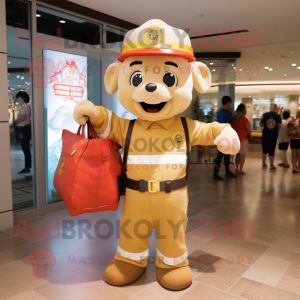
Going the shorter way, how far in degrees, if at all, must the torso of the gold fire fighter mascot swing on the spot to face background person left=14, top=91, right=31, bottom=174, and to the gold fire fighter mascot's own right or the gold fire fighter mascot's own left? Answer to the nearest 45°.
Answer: approximately 135° to the gold fire fighter mascot's own right

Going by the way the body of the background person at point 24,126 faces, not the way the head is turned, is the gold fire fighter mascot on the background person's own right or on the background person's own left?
on the background person's own left

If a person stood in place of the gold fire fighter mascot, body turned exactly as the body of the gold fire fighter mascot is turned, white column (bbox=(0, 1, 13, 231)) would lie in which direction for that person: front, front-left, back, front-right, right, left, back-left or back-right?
back-right

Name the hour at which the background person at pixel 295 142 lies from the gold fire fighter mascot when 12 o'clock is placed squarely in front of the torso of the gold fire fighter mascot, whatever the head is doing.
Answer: The background person is roughly at 7 o'clock from the gold fire fighter mascot.

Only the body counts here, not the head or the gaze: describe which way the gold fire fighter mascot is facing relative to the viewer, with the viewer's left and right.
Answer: facing the viewer

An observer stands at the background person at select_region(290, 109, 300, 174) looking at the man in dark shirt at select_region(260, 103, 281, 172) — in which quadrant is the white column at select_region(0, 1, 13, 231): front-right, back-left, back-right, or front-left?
front-left
